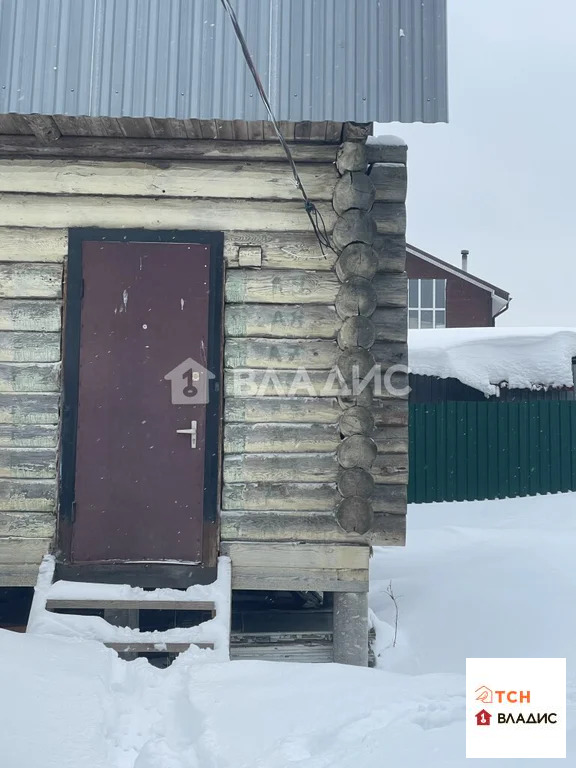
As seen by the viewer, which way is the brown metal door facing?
toward the camera

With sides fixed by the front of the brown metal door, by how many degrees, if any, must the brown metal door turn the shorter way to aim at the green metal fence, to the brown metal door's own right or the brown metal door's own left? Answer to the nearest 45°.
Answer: approximately 135° to the brown metal door's own left
